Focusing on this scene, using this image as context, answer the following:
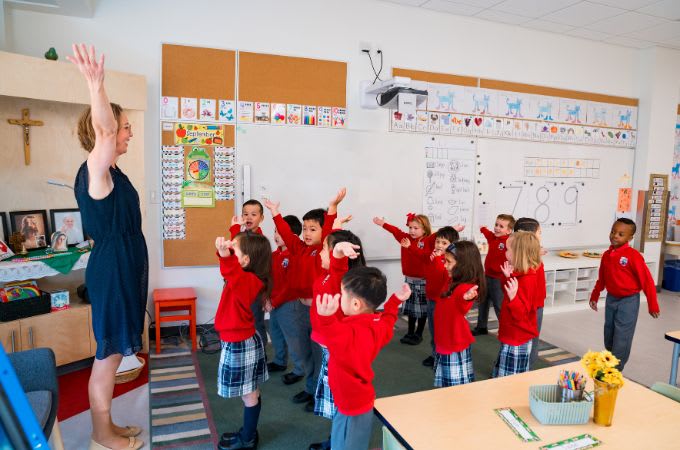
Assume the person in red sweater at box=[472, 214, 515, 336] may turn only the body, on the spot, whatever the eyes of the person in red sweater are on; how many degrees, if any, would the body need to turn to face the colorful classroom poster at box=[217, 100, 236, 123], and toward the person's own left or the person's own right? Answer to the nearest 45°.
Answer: approximately 45° to the person's own right

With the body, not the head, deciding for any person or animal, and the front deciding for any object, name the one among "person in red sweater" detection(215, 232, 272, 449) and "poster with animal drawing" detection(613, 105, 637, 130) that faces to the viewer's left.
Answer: the person in red sweater

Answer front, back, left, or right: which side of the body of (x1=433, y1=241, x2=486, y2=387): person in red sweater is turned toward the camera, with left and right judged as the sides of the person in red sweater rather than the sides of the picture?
left

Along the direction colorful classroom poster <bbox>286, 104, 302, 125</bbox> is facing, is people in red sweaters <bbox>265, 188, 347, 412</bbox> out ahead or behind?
ahead

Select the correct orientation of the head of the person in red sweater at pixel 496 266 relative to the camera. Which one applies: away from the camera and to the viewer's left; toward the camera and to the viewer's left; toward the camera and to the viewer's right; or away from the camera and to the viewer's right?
toward the camera and to the viewer's left

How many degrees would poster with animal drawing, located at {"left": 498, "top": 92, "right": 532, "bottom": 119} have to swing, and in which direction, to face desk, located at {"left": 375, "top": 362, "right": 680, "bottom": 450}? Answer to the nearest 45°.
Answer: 0° — it already faces it

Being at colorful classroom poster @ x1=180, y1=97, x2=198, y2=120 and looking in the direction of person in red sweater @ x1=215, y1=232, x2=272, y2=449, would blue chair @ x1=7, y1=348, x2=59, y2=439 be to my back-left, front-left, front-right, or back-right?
front-right

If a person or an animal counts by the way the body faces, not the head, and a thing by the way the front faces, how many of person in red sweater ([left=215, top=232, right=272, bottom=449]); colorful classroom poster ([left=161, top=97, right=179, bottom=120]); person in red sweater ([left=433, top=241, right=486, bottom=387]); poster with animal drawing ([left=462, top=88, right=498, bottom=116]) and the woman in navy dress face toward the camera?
2

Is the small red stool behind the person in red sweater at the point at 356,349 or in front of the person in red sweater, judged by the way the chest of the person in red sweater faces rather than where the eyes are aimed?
in front

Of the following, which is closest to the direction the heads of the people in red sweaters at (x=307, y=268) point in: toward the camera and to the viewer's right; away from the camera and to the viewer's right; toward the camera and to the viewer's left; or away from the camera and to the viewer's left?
toward the camera and to the viewer's left

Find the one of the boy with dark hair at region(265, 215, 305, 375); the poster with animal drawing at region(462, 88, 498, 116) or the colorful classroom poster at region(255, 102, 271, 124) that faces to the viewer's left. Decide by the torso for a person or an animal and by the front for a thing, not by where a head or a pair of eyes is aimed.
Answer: the boy with dark hair

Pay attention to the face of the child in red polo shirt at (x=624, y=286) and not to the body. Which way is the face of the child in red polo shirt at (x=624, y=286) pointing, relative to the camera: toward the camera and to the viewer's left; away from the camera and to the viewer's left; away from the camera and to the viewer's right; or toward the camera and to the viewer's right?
toward the camera and to the viewer's left

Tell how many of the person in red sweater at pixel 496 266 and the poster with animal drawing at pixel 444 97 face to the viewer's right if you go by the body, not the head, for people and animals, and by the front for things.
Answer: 0

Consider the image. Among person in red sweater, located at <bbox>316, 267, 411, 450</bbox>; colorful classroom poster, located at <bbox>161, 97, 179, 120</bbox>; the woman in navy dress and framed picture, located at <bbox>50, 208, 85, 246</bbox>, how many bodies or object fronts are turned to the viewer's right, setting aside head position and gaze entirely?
1

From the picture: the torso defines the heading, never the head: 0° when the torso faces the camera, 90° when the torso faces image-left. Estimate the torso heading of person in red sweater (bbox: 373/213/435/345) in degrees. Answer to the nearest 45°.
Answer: approximately 45°

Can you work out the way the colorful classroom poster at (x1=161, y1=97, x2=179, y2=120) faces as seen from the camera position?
facing the viewer
